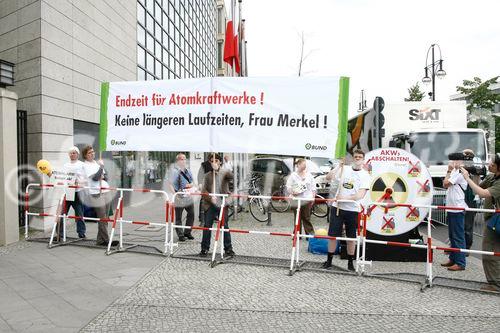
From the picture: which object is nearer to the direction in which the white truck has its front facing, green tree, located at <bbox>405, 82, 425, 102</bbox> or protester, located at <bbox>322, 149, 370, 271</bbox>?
the protester

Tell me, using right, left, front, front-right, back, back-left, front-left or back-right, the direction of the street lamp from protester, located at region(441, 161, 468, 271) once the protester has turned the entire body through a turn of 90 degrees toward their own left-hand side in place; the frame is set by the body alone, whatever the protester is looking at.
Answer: back

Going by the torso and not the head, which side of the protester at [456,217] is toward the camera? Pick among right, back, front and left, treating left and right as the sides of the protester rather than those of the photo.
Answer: left

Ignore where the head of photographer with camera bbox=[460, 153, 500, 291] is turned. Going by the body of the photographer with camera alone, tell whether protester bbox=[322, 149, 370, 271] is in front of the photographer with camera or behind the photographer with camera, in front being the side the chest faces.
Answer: in front

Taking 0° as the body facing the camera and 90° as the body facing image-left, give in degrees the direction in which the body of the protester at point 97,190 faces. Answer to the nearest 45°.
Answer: approximately 315°

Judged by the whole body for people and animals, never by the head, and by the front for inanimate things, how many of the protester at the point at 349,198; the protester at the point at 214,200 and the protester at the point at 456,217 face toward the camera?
2

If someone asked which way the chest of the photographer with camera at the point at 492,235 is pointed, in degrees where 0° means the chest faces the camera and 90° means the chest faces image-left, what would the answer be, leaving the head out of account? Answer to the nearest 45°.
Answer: approximately 90°

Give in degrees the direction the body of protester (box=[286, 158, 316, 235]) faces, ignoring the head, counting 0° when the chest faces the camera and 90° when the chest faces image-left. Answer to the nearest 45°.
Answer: approximately 315°
